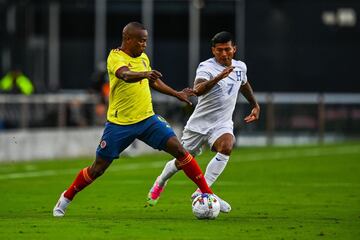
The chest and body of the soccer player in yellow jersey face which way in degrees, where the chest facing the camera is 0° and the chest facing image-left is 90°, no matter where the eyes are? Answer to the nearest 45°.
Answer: approximately 315°

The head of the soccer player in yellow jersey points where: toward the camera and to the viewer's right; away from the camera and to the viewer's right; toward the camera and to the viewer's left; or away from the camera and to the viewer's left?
toward the camera and to the viewer's right
